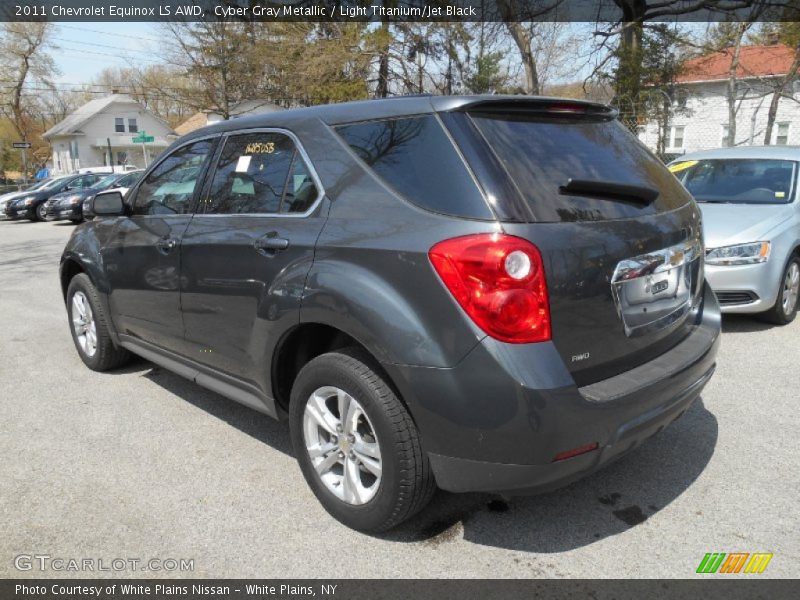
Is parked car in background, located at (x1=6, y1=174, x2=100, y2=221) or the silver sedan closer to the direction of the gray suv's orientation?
the parked car in background

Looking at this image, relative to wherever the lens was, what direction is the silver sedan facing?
facing the viewer and to the left of the viewer

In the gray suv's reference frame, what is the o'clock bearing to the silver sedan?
The silver sedan is roughly at 3 o'clock from the gray suv.

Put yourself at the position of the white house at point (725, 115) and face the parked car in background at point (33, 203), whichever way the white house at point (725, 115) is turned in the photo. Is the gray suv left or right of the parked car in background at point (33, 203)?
left

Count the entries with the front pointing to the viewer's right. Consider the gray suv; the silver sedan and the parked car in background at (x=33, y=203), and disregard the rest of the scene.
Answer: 0

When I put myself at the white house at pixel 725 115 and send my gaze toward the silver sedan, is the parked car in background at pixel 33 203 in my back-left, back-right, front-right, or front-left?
front-right

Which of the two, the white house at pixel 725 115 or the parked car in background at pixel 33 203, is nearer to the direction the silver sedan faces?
the parked car in background

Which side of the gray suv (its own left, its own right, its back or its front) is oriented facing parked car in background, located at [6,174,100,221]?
front

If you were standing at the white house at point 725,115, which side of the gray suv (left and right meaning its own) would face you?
right

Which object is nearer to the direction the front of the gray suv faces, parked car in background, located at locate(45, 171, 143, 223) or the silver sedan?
the parked car in background

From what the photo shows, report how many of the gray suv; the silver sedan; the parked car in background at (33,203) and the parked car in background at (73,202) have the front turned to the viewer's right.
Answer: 0

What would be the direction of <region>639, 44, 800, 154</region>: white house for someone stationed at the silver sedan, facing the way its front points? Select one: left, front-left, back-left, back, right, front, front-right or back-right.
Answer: back-right
